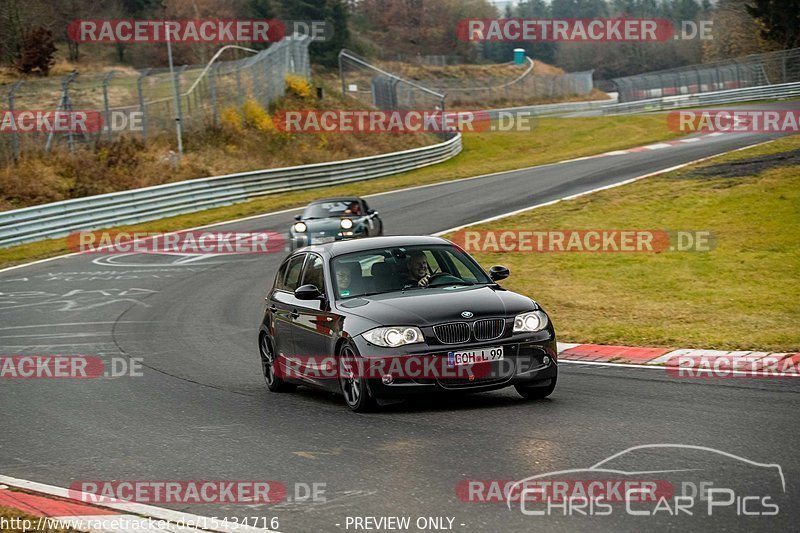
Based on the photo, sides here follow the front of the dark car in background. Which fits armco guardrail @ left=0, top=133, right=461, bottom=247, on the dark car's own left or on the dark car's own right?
on the dark car's own right

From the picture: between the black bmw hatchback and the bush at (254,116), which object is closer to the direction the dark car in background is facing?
the black bmw hatchback

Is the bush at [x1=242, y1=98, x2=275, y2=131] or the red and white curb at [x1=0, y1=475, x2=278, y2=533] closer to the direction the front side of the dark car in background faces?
the red and white curb

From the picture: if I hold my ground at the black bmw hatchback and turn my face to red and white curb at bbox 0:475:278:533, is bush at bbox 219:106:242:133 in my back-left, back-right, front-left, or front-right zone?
back-right

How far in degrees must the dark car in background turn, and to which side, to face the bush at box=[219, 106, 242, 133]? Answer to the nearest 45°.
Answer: approximately 135° to its right

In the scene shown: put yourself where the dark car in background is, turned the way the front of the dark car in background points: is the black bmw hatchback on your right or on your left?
on your left

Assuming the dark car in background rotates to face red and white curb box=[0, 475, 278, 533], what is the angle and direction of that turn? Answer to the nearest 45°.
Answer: approximately 45° to its left

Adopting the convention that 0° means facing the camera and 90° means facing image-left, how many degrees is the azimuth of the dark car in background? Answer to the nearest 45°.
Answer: approximately 45°

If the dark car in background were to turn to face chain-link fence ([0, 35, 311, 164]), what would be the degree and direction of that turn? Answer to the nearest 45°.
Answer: approximately 135° to its right

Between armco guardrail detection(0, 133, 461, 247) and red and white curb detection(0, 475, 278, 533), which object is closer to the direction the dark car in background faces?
the red and white curb

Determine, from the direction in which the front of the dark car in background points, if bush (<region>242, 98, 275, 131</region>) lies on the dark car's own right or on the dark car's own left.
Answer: on the dark car's own right
